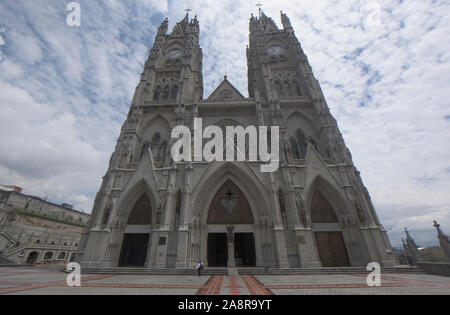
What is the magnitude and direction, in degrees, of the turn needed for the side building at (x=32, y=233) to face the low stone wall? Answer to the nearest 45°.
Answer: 0° — it already faces it

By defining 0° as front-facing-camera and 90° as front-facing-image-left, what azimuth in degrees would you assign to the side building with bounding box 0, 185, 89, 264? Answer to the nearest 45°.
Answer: approximately 315°
